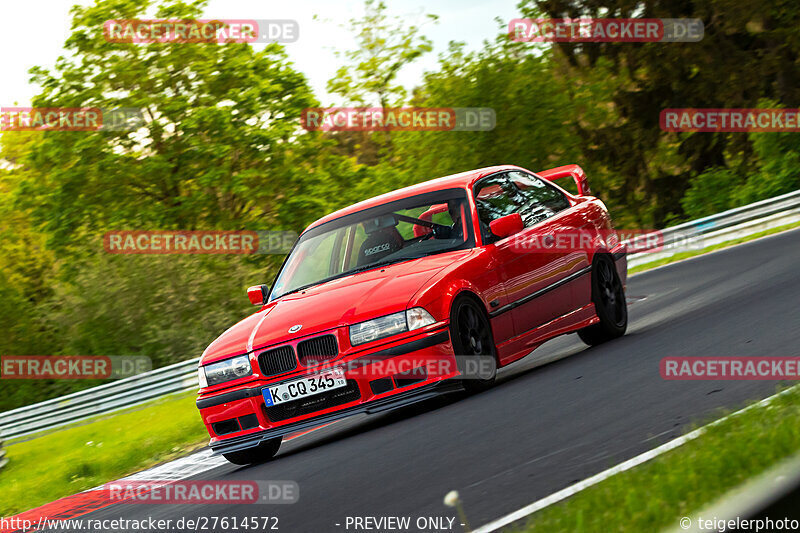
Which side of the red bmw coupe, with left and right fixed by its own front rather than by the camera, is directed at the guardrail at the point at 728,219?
back

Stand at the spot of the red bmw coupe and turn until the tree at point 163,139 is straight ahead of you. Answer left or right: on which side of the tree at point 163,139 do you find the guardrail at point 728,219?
right

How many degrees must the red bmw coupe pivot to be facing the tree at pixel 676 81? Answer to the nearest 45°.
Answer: approximately 135° to its right

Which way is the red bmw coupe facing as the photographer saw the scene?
facing the viewer and to the left of the viewer

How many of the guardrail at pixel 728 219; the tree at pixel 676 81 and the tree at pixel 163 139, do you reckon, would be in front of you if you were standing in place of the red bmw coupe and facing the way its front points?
0

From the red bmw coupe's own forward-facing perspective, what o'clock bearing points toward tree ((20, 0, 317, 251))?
The tree is roughly at 4 o'clock from the red bmw coupe.
